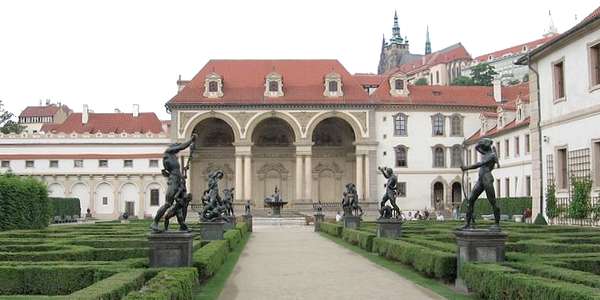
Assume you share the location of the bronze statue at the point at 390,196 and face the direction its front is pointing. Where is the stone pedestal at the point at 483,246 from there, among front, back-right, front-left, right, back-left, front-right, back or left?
left

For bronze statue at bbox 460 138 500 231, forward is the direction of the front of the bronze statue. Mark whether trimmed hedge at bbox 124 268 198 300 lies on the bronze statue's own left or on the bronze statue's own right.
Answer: on the bronze statue's own left

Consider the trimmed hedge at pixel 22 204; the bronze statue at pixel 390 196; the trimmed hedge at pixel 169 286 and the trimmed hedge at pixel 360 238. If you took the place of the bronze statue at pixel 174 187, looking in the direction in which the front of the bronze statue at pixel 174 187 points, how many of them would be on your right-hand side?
1

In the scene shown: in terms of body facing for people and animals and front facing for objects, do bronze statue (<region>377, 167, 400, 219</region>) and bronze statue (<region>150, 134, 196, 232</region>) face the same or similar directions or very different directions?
very different directions

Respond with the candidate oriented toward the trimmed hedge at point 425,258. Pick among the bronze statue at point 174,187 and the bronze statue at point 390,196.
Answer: the bronze statue at point 174,187

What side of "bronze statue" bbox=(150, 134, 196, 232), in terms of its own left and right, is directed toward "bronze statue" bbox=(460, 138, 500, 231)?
front

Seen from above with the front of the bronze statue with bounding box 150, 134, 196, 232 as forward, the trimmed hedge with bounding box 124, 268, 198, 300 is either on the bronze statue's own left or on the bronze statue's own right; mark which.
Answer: on the bronze statue's own right

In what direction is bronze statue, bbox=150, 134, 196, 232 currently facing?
to the viewer's right

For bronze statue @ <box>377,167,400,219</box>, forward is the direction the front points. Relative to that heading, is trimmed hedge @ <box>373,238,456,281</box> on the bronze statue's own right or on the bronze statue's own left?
on the bronze statue's own left

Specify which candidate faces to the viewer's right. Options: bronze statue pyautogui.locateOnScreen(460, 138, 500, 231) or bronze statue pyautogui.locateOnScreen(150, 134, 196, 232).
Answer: bronze statue pyautogui.locateOnScreen(150, 134, 196, 232)

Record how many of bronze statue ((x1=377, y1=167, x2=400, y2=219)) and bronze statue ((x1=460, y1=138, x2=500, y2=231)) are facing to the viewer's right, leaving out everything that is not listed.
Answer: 0

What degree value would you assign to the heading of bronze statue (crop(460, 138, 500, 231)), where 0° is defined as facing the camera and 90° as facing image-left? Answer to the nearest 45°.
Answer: approximately 90°

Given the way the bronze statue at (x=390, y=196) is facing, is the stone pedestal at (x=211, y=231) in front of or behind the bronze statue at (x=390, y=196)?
in front

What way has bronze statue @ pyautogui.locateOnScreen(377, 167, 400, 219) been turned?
to the viewer's left
